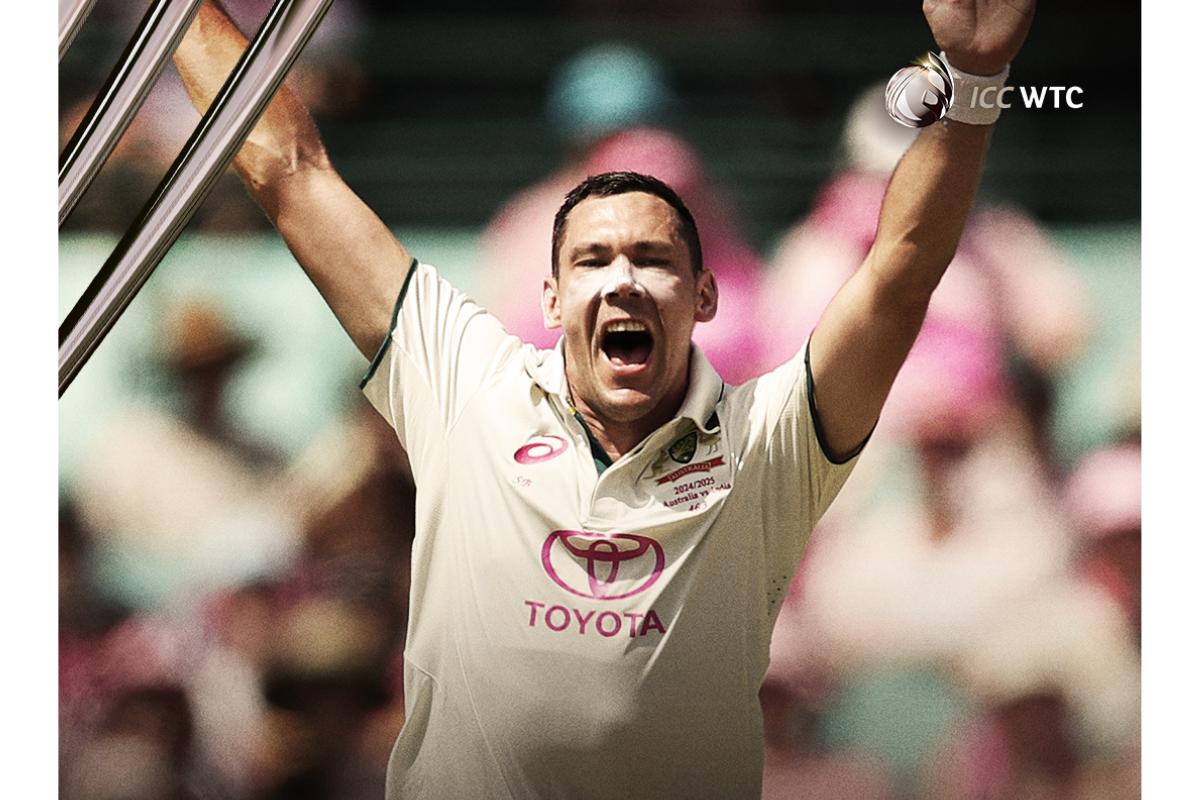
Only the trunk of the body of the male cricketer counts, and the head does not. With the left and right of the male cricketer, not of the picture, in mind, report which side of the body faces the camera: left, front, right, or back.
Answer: front
